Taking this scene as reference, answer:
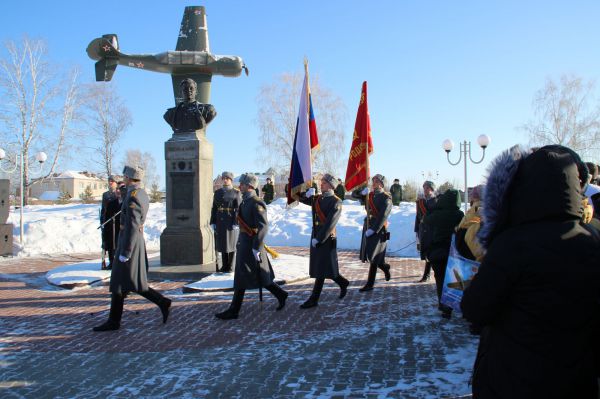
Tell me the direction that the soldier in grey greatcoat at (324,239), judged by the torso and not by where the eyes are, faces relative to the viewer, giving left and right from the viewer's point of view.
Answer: facing the viewer and to the left of the viewer

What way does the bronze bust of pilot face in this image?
toward the camera

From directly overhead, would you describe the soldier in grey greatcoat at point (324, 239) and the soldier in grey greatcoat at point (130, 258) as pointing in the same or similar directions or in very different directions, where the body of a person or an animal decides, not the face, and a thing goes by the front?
same or similar directions

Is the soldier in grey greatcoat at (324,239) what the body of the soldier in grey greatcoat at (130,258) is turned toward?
no

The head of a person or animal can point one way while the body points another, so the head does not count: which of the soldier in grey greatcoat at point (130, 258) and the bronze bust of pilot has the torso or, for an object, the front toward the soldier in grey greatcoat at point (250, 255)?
the bronze bust of pilot

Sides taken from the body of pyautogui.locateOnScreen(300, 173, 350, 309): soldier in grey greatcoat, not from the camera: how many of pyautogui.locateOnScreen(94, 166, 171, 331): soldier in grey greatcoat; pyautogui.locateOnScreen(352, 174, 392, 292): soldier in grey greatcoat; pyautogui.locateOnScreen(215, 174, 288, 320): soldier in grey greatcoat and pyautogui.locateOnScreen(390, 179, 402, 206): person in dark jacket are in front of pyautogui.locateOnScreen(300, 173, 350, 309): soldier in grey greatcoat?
2

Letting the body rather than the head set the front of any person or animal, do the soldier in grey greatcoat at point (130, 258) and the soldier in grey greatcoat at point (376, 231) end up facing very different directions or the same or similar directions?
same or similar directions

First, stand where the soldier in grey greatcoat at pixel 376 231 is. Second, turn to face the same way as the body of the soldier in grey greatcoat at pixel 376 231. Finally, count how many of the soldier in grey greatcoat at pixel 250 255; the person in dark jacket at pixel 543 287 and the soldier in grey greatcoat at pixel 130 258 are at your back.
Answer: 0

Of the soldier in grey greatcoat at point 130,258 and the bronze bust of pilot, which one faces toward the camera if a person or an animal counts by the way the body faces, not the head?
the bronze bust of pilot

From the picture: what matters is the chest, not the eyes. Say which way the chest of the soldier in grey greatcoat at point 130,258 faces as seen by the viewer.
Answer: to the viewer's left

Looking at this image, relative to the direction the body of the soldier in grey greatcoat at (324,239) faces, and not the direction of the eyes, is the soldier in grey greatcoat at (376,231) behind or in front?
behind

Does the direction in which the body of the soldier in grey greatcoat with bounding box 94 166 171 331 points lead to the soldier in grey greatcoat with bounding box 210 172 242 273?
no

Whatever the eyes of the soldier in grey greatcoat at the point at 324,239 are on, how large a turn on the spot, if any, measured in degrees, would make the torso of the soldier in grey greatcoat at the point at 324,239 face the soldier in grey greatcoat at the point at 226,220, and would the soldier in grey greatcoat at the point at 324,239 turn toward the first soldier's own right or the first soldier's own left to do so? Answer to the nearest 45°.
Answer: approximately 90° to the first soldier's own right

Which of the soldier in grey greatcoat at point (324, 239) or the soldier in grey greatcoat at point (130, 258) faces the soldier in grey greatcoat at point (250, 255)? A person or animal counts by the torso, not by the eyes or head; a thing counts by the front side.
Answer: the soldier in grey greatcoat at point (324, 239)

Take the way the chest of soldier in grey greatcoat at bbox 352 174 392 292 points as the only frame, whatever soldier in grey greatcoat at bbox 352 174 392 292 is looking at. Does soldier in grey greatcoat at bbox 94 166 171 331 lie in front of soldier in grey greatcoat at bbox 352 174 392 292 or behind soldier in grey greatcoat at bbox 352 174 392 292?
in front

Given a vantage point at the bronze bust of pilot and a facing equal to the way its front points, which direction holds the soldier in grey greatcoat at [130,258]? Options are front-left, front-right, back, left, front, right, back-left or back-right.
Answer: front

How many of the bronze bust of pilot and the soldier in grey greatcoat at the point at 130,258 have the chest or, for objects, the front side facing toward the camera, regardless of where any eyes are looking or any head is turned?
1

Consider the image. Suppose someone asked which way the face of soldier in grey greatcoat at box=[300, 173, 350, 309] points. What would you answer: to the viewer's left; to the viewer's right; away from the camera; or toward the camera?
to the viewer's left
